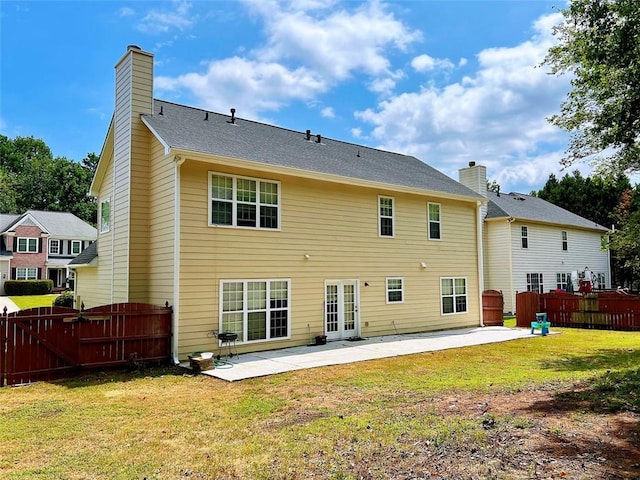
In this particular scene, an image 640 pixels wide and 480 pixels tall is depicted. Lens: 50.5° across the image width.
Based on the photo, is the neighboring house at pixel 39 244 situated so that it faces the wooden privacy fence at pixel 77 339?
yes

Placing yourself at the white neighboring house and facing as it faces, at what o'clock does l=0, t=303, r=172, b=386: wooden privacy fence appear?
The wooden privacy fence is roughly at 8 o'clock from the white neighboring house.

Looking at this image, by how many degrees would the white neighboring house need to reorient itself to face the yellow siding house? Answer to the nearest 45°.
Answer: approximately 135° to its left

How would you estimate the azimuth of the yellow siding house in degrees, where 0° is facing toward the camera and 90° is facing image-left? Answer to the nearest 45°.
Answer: approximately 135°
